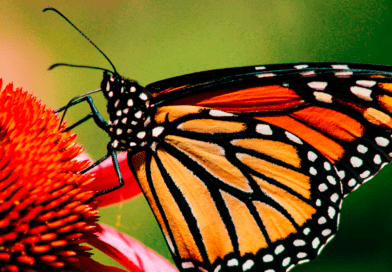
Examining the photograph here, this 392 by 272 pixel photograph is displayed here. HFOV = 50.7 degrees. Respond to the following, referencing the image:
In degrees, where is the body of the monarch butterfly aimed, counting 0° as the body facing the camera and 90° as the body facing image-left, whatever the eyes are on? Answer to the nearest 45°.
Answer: approximately 90°
